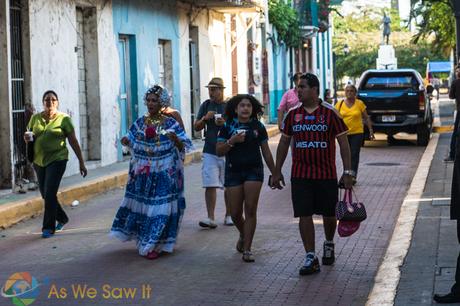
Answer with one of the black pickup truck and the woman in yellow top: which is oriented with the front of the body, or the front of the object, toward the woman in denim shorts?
the woman in yellow top

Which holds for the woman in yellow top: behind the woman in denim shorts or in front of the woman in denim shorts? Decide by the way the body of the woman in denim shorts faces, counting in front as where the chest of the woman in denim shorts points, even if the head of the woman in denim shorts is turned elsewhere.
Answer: behind

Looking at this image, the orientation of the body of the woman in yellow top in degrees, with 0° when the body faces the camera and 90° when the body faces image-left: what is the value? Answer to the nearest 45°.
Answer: approximately 0°

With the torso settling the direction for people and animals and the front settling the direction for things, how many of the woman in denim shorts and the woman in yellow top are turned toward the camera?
2
